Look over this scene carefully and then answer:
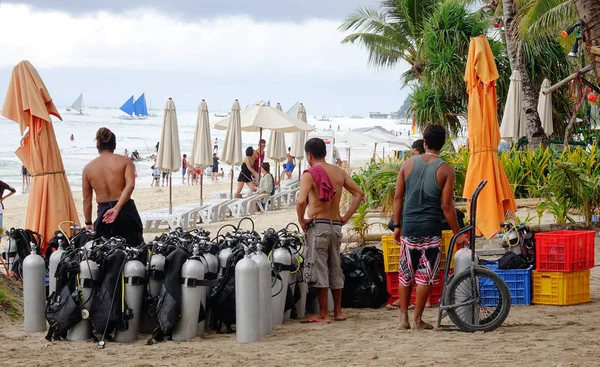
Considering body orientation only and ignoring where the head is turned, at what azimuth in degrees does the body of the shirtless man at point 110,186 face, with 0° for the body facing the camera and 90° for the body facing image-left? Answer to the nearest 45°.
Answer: approximately 180°

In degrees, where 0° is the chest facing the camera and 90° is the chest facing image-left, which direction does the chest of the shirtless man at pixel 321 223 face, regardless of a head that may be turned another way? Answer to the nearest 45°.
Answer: approximately 135°

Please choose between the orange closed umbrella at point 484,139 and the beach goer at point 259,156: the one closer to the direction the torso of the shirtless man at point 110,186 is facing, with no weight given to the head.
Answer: the beach goer

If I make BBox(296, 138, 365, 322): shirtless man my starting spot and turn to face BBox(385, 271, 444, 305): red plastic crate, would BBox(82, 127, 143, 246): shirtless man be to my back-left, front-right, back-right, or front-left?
back-left

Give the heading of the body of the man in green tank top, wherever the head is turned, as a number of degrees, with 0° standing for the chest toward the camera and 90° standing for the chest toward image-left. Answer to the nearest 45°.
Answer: approximately 180°

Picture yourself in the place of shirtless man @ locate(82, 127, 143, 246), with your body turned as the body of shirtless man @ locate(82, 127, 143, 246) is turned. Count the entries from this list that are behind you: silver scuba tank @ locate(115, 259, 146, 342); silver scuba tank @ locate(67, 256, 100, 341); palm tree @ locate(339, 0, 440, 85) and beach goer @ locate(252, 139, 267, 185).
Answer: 2

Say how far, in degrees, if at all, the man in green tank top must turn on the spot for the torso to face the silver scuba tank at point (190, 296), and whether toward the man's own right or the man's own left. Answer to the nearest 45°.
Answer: approximately 90° to the man's own left

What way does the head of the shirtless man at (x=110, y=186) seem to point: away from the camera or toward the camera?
away from the camera

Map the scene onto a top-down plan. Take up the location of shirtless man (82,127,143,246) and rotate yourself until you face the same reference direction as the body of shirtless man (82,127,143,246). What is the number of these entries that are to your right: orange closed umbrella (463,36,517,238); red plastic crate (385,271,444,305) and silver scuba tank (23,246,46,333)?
2

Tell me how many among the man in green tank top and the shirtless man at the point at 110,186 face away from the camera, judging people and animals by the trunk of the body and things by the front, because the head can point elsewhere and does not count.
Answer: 2

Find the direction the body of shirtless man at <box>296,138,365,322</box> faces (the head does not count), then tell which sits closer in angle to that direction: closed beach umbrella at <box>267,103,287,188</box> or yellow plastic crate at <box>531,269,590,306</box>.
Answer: the closed beach umbrella

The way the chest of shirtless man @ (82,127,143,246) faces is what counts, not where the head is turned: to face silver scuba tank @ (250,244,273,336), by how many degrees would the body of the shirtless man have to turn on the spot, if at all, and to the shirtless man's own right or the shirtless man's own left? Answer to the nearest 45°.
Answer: approximately 135° to the shirtless man's own right
